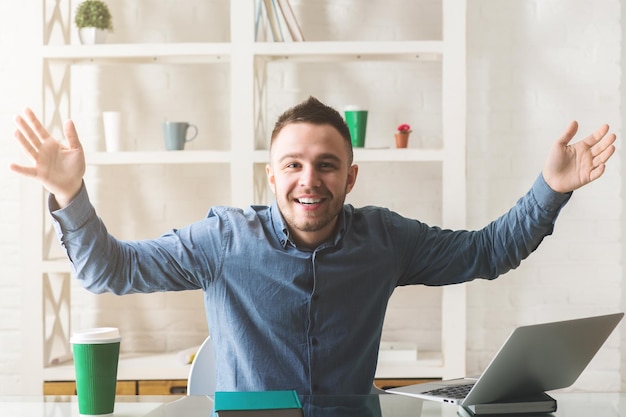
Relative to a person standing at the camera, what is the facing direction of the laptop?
facing away from the viewer and to the left of the viewer

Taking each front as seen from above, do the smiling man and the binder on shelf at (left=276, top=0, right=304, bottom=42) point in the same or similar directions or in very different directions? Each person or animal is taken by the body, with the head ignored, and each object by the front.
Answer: same or similar directions

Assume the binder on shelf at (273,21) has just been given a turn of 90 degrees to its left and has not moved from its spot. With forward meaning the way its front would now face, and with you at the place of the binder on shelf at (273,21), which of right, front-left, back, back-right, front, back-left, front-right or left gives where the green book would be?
right

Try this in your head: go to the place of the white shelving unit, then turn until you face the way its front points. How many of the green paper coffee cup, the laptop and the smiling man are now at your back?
0

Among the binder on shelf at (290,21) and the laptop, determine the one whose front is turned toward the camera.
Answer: the binder on shelf

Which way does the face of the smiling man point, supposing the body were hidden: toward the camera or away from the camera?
toward the camera

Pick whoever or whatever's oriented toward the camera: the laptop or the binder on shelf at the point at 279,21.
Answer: the binder on shelf

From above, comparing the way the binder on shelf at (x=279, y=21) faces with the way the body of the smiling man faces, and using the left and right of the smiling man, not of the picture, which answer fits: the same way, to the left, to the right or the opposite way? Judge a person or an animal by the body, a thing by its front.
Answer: the same way

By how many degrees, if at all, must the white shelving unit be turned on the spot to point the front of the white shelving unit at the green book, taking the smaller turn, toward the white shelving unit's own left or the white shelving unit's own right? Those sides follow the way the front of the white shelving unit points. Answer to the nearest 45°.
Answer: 0° — it already faces it

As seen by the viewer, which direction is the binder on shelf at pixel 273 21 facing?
toward the camera

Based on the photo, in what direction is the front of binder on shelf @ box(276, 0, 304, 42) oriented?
toward the camera

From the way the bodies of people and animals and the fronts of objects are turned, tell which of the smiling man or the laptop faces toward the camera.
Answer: the smiling man

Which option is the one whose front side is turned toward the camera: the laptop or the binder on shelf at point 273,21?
the binder on shelf

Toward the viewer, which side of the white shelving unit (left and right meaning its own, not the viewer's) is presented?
front
